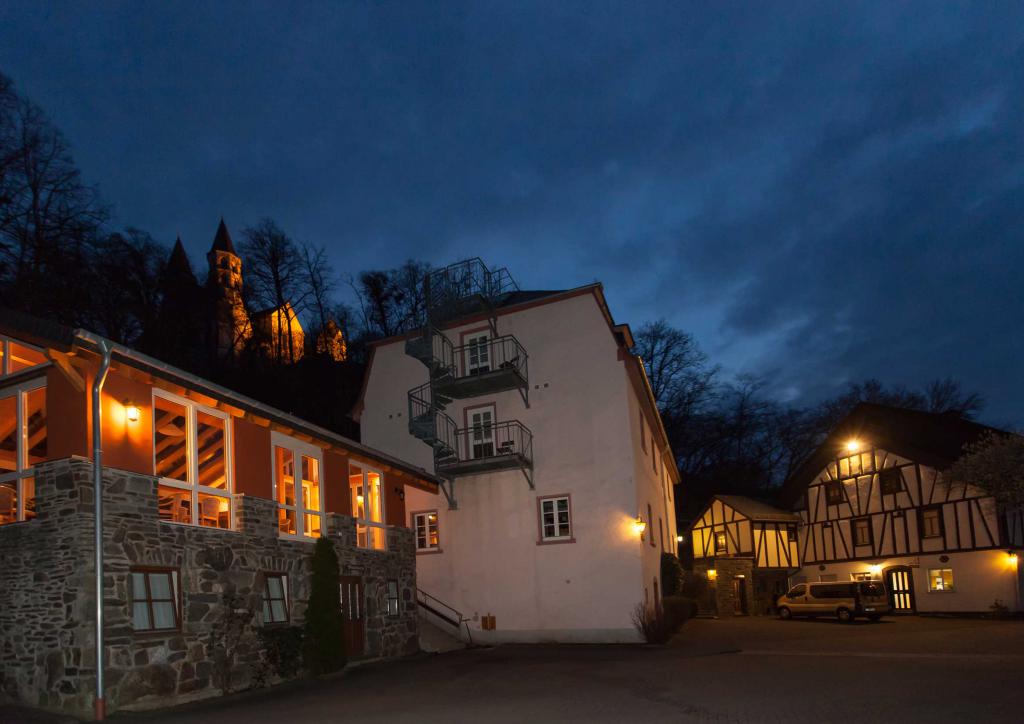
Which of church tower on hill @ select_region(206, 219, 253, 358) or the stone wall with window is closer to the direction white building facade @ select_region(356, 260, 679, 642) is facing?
the stone wall with window

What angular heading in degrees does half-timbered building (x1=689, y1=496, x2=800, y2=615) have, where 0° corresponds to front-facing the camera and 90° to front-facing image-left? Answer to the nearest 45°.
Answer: approximately 45°

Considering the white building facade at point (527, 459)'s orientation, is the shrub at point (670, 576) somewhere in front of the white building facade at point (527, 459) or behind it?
behind

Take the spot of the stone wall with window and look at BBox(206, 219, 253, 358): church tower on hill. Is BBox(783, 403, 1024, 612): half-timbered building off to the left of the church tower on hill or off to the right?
right

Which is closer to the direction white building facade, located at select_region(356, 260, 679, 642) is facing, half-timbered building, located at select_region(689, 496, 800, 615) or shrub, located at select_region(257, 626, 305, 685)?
the shrub

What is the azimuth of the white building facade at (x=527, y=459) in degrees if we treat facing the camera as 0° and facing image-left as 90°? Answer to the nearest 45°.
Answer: approximately 0°

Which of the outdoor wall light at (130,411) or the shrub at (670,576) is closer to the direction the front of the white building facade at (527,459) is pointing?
the outdoor wall light
